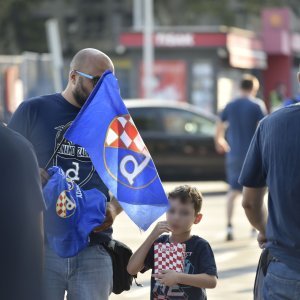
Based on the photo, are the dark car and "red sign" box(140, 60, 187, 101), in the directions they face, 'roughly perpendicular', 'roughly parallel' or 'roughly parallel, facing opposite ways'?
roughly perpendicular

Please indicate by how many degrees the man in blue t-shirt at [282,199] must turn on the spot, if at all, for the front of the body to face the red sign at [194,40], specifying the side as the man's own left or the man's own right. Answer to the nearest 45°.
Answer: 0° — they already face it

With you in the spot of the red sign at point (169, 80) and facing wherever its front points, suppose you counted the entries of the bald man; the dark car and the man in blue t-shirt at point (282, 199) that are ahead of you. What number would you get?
3

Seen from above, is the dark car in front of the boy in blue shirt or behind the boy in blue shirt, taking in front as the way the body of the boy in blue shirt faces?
behind

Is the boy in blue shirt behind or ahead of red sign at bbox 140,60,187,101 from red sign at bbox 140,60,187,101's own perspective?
ahead

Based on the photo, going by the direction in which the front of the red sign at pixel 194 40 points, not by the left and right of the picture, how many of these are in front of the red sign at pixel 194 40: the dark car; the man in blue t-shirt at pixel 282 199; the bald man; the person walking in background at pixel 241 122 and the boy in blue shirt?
5

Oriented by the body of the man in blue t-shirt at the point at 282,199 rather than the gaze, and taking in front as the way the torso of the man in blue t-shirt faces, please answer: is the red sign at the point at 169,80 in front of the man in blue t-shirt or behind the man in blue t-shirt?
in front

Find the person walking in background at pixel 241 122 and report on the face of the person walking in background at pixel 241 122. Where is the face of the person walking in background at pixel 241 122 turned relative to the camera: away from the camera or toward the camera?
away from the camera

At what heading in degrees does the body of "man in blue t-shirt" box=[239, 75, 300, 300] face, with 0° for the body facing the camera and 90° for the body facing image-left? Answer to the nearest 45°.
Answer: approximately 180°
